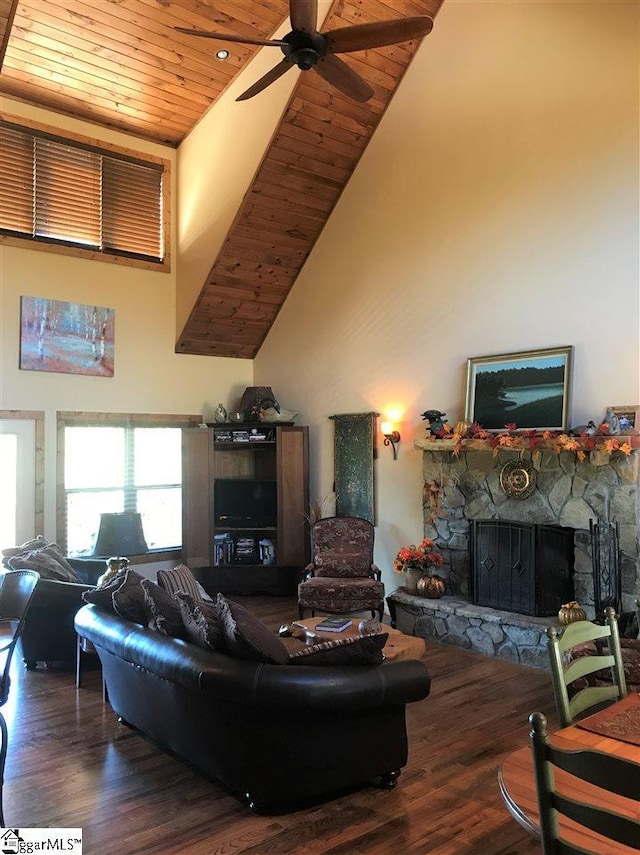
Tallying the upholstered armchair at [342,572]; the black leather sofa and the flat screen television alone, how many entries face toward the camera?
2

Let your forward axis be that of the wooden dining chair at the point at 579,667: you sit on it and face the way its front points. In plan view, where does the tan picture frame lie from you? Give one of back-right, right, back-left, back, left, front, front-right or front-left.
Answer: back-left

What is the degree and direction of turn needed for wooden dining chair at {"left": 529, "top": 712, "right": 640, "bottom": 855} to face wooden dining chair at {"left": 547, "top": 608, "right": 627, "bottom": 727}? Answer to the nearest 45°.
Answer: approximately 45° to its left

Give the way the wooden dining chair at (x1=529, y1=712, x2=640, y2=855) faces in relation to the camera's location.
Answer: facing away from the viewer and to the right of the viewer

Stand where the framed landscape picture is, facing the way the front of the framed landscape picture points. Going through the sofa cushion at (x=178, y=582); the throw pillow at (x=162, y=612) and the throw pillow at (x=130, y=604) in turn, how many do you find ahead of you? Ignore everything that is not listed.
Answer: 3
